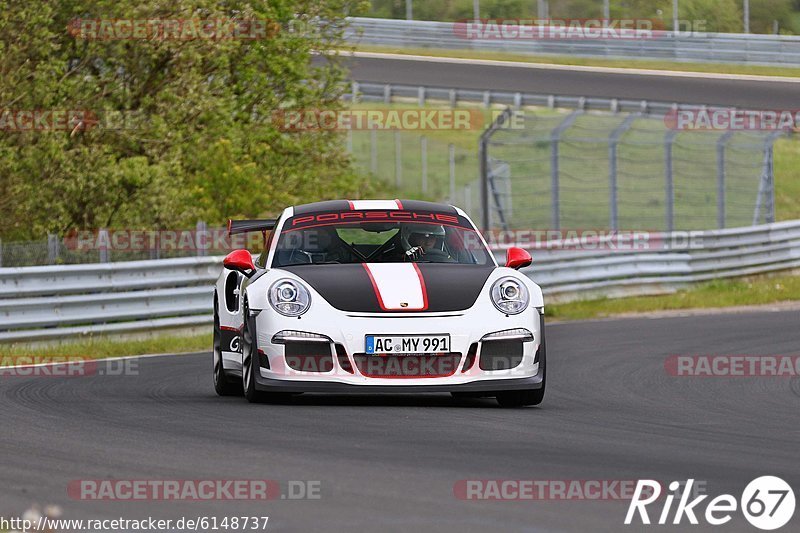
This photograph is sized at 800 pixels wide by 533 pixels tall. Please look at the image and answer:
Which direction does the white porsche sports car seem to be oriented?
toward the camera

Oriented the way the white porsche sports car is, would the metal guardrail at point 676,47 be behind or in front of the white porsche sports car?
behind

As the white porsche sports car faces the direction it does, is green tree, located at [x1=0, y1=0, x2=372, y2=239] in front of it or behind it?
behind

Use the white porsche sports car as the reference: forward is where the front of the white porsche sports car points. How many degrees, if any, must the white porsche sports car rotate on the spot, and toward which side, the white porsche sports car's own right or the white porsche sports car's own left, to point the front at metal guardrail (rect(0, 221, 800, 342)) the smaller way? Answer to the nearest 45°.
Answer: approximately 180°

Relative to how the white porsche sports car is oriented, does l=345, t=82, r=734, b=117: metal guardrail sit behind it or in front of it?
behind
